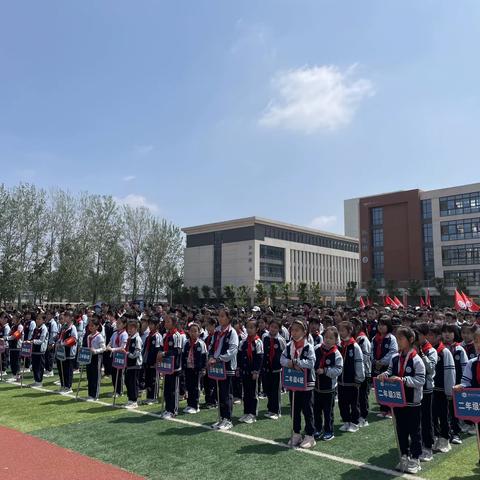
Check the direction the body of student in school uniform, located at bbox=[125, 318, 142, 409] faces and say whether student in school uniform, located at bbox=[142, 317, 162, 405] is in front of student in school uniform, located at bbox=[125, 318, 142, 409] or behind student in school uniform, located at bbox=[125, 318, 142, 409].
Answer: behind

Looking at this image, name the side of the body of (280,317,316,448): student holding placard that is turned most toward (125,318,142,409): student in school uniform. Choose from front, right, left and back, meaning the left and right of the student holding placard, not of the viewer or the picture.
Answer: right

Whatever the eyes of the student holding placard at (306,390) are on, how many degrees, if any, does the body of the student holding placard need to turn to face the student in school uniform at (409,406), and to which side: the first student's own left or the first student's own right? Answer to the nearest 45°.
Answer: approximately 90° to the first student's own left

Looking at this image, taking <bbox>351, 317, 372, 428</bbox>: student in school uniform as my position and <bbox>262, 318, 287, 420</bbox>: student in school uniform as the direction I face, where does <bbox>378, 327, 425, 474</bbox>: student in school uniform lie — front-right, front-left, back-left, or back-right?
back-left

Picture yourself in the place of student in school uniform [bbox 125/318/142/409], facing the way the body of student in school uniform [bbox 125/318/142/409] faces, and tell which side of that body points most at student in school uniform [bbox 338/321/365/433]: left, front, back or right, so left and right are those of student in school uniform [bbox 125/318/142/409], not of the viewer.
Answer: left

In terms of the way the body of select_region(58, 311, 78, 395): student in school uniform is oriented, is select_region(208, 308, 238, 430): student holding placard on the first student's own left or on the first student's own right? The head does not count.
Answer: on the first student's own left
